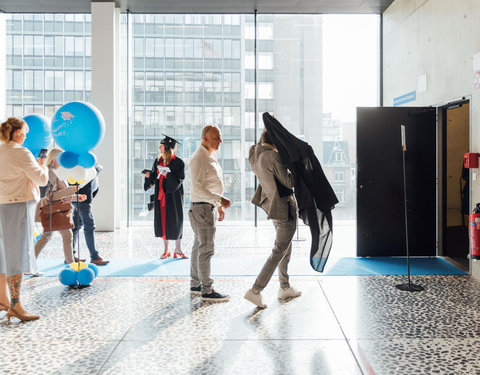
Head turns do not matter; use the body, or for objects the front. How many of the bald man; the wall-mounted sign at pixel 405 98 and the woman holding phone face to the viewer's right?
2

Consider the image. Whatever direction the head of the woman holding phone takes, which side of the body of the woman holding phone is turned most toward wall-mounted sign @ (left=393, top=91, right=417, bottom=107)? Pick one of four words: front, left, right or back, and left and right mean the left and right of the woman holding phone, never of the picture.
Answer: front

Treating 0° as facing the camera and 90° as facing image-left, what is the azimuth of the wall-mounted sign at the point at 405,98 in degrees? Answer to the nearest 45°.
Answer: approximately 45°

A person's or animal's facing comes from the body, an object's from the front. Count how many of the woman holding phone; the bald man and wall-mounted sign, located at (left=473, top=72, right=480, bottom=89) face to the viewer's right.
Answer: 2

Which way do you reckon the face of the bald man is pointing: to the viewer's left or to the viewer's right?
to the viewer's right

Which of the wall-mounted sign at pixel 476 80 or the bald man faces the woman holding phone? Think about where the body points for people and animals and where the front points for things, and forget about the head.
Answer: the wall-mounted sign

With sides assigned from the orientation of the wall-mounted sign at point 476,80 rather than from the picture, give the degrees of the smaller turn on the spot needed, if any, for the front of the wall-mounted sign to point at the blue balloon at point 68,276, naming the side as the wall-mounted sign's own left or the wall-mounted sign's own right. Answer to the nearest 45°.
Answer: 0° — it already faces it

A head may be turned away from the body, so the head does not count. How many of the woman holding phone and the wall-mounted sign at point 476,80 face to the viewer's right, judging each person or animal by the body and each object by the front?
1

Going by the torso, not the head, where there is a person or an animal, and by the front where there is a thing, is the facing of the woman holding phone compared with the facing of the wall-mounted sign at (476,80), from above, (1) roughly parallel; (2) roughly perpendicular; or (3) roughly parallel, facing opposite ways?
roughly parallel, facing opposite ways

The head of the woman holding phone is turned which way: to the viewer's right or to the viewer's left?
to the viewer's right

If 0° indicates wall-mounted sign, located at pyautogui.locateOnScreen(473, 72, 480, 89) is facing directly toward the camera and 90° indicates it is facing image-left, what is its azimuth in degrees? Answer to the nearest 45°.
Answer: approximately 45°

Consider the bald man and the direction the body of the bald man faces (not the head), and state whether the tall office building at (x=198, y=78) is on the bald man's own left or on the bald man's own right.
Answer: on the bald man's own left

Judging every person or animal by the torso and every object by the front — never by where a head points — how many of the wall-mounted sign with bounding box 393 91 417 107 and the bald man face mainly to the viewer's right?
1

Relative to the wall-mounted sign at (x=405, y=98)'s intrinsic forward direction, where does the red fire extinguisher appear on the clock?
The red fire extinguisher is roughly at 10 o'clock from the wall-mounted sign.

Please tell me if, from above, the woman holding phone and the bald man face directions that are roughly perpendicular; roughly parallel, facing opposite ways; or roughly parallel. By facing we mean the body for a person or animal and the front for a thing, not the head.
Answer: roughly parallel

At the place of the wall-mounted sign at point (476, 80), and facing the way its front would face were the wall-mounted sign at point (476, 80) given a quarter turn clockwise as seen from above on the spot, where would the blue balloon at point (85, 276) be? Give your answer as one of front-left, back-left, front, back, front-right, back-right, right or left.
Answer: left

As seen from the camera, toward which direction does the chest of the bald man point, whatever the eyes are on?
to the viewer's right

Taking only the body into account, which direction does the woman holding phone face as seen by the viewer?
to the viewer's right

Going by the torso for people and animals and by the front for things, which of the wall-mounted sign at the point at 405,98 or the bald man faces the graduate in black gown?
the wall-mounted sign

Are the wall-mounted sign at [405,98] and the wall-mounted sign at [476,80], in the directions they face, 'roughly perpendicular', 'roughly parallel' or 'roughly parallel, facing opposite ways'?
roughly parallel
